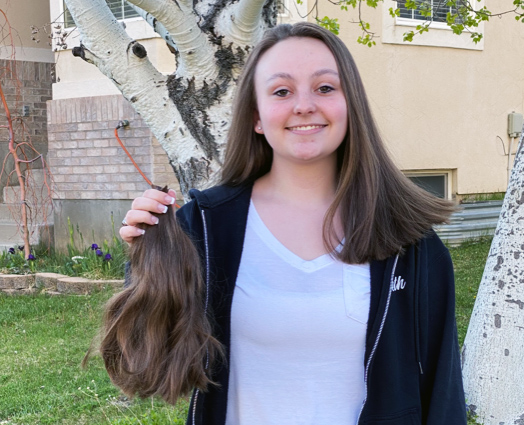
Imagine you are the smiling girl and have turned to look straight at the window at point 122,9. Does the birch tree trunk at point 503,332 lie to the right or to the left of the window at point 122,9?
right

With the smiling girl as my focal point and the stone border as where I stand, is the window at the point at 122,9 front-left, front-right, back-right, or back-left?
back-left

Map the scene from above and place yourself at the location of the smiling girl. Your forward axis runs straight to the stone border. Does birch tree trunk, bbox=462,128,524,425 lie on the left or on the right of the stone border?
right

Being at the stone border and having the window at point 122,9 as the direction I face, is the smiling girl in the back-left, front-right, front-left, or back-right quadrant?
back-right

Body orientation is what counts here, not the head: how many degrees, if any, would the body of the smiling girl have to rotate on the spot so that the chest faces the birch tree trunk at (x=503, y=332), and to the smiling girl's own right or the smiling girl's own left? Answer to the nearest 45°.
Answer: approximately 135° to the smiling girl's own left

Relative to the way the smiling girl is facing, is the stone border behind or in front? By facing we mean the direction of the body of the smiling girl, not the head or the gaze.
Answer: behind

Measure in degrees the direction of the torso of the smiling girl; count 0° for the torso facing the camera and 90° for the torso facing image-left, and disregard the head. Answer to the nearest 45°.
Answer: approximately 0°

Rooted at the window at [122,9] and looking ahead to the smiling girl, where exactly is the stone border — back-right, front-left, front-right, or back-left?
front-right

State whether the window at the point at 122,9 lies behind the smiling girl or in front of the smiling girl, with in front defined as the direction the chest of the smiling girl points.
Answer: behind
